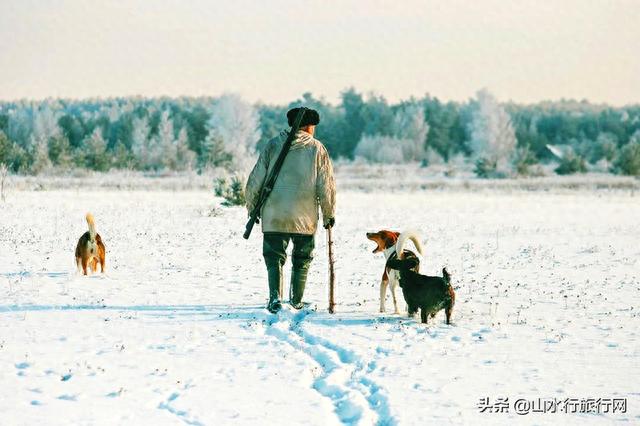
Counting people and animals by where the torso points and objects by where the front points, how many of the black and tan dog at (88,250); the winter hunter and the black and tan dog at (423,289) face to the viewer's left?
1

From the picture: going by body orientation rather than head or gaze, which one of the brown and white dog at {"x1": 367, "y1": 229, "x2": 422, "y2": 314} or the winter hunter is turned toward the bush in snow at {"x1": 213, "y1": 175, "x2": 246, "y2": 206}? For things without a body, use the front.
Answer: the winter hunter

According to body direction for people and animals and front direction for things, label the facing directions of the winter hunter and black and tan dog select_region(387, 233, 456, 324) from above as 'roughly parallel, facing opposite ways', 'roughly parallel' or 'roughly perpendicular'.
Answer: roughly perpendicular

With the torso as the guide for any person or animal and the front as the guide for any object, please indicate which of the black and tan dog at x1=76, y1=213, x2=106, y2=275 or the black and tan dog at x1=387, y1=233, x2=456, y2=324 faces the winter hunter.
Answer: the black and tan dog at x1=387, y1=233, x2=456, y2=324

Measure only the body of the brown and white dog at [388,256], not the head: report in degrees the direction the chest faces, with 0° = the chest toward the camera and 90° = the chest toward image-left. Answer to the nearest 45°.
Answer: approximately 45°

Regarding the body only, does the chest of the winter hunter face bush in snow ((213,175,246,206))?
yes

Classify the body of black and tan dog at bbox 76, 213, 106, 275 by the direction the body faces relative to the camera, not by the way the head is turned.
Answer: away from the camera

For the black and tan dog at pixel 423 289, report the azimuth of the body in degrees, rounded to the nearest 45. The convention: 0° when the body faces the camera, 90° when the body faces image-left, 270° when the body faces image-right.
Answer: approximately 90°

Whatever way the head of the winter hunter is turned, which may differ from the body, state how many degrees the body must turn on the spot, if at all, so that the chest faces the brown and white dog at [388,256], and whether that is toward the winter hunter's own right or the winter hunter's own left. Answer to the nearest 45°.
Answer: approximately 90° to the winter hunter's own right

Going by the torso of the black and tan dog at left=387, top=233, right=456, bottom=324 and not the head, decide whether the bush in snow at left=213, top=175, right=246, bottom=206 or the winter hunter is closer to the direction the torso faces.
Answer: the winter hunter

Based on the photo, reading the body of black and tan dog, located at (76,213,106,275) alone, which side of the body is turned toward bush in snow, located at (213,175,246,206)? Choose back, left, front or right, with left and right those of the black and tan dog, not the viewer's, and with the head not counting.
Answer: front

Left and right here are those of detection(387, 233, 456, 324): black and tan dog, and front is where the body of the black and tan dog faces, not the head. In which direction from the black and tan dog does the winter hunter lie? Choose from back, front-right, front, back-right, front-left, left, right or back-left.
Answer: front

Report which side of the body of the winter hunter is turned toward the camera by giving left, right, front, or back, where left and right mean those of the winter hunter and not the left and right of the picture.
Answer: back

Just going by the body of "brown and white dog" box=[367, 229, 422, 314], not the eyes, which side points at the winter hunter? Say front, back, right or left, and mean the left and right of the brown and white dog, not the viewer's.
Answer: front
